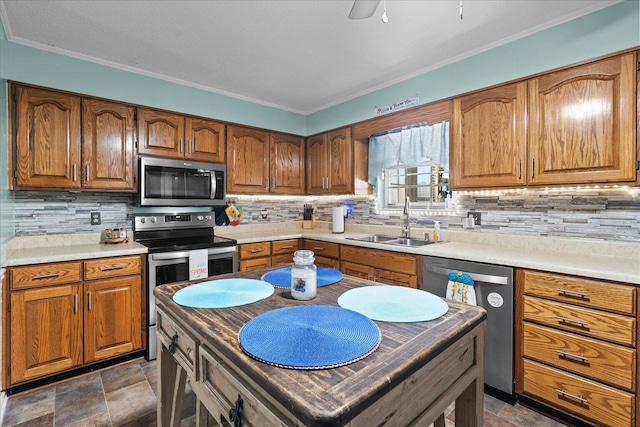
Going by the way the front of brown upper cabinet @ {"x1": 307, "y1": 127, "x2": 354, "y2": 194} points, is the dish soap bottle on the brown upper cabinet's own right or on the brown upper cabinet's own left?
on the brown upper cabinet's own left

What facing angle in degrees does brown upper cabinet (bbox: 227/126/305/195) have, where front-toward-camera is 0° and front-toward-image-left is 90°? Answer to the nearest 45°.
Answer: approximately 315°

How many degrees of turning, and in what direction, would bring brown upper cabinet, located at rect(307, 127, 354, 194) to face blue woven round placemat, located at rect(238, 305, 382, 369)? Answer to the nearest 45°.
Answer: approximately 45° to its left

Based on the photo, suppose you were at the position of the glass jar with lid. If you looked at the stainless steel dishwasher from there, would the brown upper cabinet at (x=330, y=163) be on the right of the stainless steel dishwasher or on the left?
left

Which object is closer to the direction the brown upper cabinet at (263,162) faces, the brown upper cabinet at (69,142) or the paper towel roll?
the paper towel roll

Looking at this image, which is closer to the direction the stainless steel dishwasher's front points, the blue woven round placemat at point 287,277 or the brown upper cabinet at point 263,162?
the blue woven round placemat

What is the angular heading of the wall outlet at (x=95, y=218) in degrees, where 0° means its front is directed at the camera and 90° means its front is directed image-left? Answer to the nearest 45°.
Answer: approximately 0°
